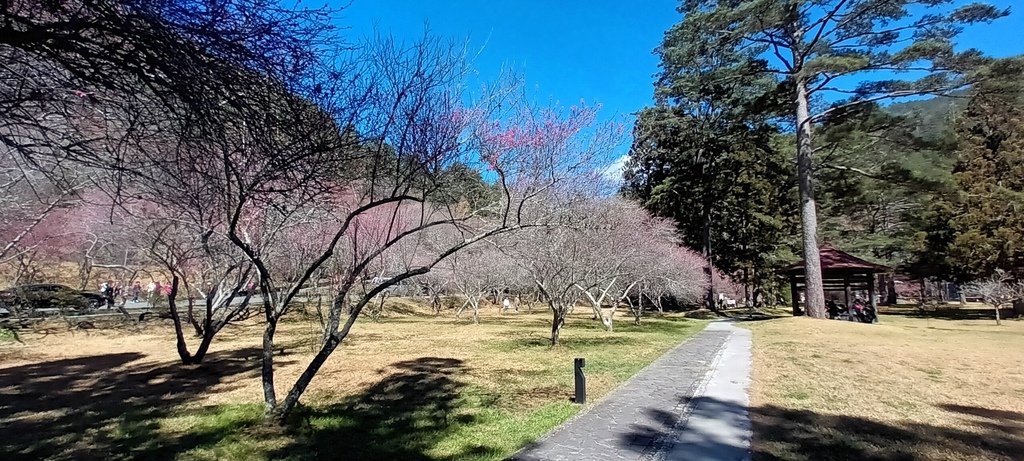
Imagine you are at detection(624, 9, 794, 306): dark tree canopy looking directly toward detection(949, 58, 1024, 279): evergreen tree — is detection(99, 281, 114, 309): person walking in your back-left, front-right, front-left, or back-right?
back-right
